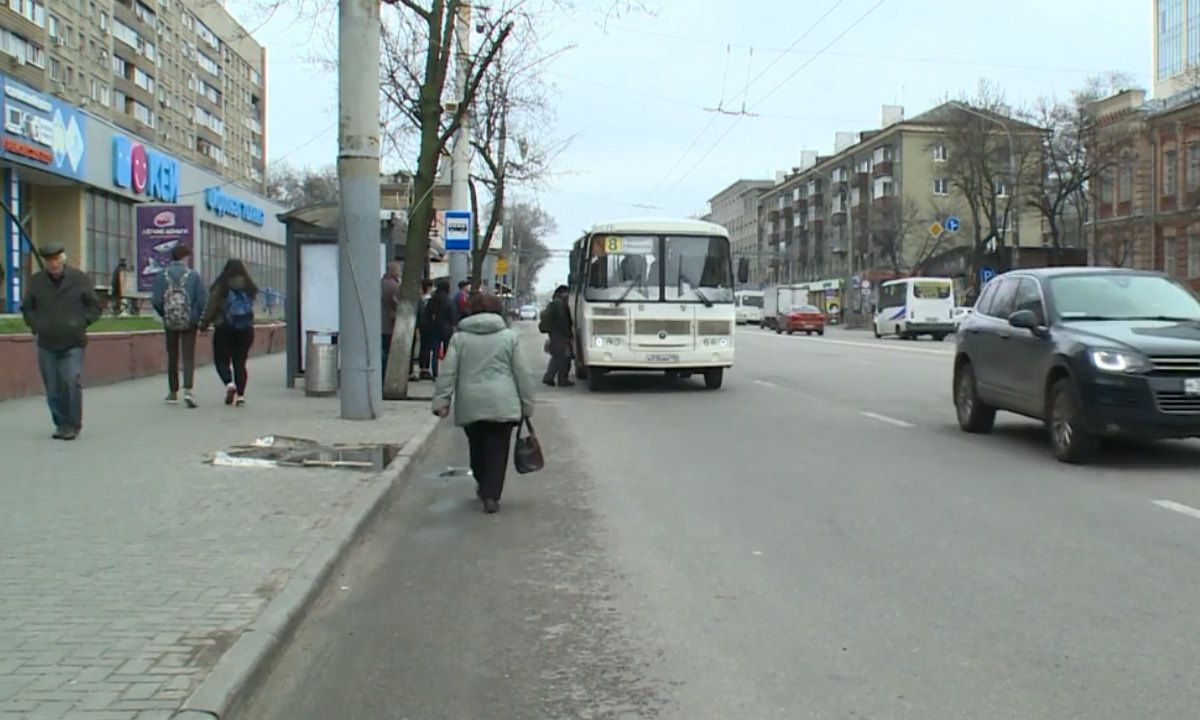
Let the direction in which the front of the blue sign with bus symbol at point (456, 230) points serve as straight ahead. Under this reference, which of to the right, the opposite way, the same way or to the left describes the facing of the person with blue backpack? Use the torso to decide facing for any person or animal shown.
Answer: the opposite way

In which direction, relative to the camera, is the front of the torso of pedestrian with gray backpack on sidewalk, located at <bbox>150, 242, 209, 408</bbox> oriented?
away from the camera

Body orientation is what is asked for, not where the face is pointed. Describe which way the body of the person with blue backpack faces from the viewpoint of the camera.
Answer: away from the camera

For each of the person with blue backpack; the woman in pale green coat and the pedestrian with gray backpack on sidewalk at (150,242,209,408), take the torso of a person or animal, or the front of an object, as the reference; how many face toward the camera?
0

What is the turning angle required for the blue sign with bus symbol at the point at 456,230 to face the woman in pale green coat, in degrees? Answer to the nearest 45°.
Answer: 0° — it already faces them

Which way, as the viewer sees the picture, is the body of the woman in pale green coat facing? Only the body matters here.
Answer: away from the camera

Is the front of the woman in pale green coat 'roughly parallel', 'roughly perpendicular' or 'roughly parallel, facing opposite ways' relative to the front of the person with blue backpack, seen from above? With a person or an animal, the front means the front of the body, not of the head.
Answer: roughly parallel

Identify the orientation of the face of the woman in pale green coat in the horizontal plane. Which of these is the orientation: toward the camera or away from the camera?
away from the camera

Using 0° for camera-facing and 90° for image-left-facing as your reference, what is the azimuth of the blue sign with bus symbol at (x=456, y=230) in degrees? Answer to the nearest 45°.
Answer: approximately 0°

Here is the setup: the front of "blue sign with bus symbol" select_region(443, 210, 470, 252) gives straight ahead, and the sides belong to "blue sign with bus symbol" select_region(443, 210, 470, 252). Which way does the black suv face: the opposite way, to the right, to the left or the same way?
the same way

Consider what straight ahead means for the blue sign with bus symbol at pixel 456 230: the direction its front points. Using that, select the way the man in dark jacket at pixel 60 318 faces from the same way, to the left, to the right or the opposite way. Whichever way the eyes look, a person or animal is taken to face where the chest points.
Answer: the same way

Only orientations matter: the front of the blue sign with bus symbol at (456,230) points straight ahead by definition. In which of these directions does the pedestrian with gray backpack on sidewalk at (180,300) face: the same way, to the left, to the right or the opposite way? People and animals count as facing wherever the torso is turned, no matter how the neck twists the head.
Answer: the opposite way

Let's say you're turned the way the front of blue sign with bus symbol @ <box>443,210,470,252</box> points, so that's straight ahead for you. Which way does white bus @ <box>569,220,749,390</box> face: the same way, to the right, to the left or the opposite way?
the same way

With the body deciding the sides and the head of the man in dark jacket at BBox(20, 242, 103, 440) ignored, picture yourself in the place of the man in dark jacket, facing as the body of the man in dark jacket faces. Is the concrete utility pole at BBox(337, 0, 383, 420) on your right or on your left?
on your left

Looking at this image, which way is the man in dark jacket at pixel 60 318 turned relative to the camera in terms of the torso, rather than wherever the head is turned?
toward the camera

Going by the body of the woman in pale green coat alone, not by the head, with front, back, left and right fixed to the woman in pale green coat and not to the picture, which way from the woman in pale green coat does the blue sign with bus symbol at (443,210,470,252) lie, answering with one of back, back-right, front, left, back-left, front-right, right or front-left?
front

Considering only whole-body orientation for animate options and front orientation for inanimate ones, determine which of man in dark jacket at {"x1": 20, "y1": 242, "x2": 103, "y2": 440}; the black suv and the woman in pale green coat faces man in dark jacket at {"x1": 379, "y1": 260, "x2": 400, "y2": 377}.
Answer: the woman in pale green coat

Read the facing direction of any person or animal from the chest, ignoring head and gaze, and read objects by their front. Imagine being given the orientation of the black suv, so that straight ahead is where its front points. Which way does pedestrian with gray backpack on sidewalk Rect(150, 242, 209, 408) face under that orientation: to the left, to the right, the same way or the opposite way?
the opposite way
